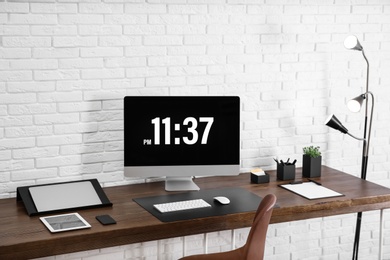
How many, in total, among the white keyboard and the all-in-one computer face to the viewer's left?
0

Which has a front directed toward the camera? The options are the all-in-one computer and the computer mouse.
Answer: the all-in-one computer

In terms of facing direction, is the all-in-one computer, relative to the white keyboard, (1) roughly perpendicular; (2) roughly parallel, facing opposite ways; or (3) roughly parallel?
roughly parallel

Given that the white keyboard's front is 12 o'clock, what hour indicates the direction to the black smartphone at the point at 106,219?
The black smartphone is roughly at 2 o'clock from the white keyboard.

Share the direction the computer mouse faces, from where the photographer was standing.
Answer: facing away from the viewer and to the left of the viewer

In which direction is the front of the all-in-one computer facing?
toward the camera

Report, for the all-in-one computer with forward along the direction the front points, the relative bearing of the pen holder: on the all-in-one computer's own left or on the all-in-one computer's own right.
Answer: on the all-in-one computer's own left

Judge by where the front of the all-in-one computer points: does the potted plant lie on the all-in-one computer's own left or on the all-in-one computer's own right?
on the all-in-one computer's own left

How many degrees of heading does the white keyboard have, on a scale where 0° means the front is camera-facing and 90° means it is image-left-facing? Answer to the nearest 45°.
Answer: approximately 0°

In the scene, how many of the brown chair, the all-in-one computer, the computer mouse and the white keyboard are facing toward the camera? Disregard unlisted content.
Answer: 2
